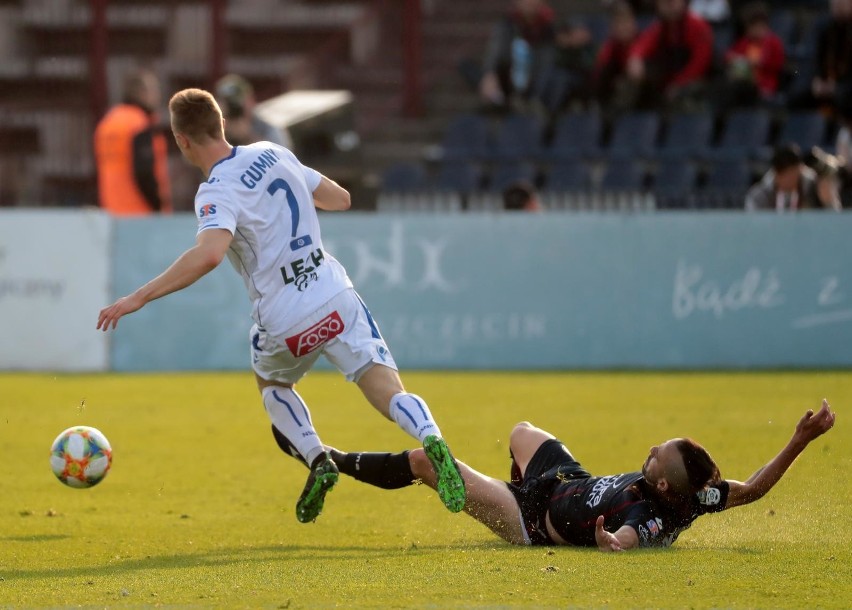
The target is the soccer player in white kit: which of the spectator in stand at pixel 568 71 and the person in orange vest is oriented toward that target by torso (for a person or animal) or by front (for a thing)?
the spectator in stand

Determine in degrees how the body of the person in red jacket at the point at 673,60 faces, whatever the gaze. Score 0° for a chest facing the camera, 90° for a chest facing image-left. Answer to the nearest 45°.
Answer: approximately 0°

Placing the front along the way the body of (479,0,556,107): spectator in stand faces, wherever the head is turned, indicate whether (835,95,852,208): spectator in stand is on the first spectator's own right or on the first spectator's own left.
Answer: on the first spectator's own left

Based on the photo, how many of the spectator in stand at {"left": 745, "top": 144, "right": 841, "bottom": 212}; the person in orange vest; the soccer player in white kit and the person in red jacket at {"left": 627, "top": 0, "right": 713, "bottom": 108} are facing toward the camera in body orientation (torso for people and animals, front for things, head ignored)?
2

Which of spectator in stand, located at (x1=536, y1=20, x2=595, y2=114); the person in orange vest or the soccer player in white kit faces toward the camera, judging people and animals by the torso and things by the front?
the spectator in stand

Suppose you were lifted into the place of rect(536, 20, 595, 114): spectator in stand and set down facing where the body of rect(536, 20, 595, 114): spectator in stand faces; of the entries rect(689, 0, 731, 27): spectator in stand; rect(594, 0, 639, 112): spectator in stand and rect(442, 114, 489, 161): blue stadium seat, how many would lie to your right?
1

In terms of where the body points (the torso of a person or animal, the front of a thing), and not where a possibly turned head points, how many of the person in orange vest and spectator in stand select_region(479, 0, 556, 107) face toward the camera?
1

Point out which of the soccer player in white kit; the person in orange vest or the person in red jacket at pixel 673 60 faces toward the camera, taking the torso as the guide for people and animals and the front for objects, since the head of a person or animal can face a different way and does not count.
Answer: the person in red jacket

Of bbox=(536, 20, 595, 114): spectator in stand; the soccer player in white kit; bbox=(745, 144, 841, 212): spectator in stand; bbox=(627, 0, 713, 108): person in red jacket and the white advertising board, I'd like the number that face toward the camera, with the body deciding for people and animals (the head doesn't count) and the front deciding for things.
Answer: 4

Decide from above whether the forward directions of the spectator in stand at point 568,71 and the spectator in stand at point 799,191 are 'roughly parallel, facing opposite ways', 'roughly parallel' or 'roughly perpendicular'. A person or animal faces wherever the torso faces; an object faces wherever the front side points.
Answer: roughly parallel

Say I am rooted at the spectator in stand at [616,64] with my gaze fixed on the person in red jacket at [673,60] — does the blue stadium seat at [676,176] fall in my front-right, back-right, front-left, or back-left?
front-right

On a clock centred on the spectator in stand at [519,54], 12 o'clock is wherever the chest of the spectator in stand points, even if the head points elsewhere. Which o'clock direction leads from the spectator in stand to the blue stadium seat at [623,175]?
The blue stadium seat is roughly at 11 o'clock from the spectator in stand.

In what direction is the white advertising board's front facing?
toward the camera

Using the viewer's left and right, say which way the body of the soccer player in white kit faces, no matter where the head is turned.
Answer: facing away from the viewer and to the left of the viewer
